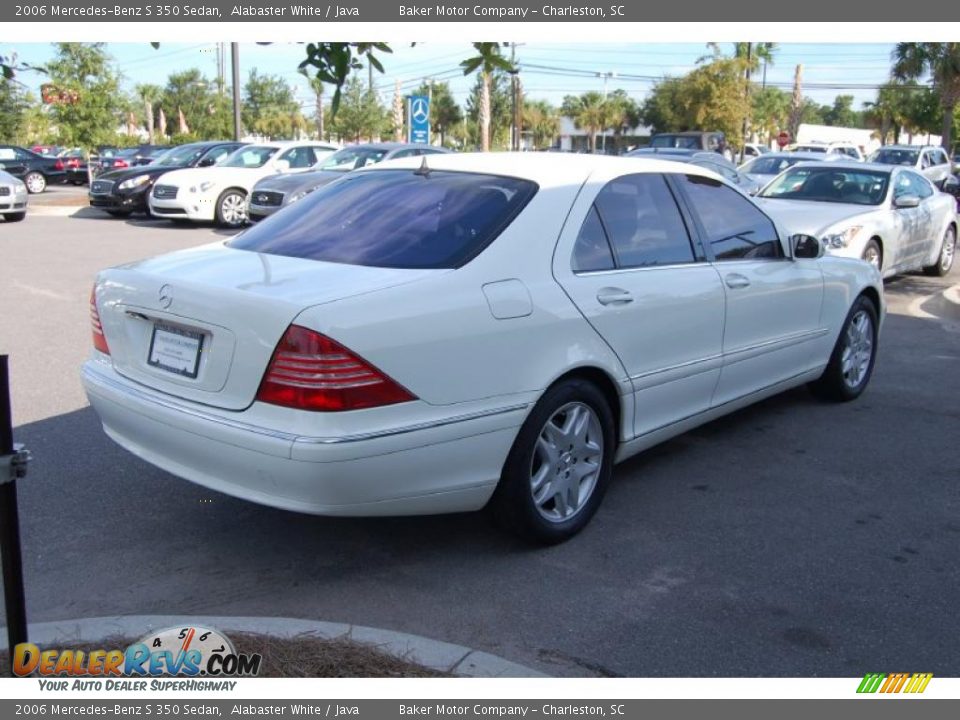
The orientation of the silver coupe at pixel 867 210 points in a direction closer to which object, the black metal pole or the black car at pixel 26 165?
the black metal pole

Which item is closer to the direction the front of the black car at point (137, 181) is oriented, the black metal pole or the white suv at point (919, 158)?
the black metal pole

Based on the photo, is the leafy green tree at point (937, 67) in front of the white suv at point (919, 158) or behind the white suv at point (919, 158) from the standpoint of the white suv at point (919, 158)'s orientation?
behind

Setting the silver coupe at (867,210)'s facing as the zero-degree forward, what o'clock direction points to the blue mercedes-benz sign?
The blue mercedes-benz sign is roughly at 3 o'clock from the silver coupe.

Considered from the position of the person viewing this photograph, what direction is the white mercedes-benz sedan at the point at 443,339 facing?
facing away from the viewer and to the right of the viewer

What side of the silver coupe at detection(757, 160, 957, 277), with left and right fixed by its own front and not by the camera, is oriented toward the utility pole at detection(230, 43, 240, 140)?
right

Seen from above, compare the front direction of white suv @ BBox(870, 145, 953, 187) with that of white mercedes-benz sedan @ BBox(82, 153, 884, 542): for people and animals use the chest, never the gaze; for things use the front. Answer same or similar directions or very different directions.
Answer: very different directions

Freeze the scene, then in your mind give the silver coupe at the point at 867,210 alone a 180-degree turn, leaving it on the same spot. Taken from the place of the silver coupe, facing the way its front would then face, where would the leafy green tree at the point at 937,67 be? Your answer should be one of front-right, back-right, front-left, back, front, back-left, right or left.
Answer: front-left
